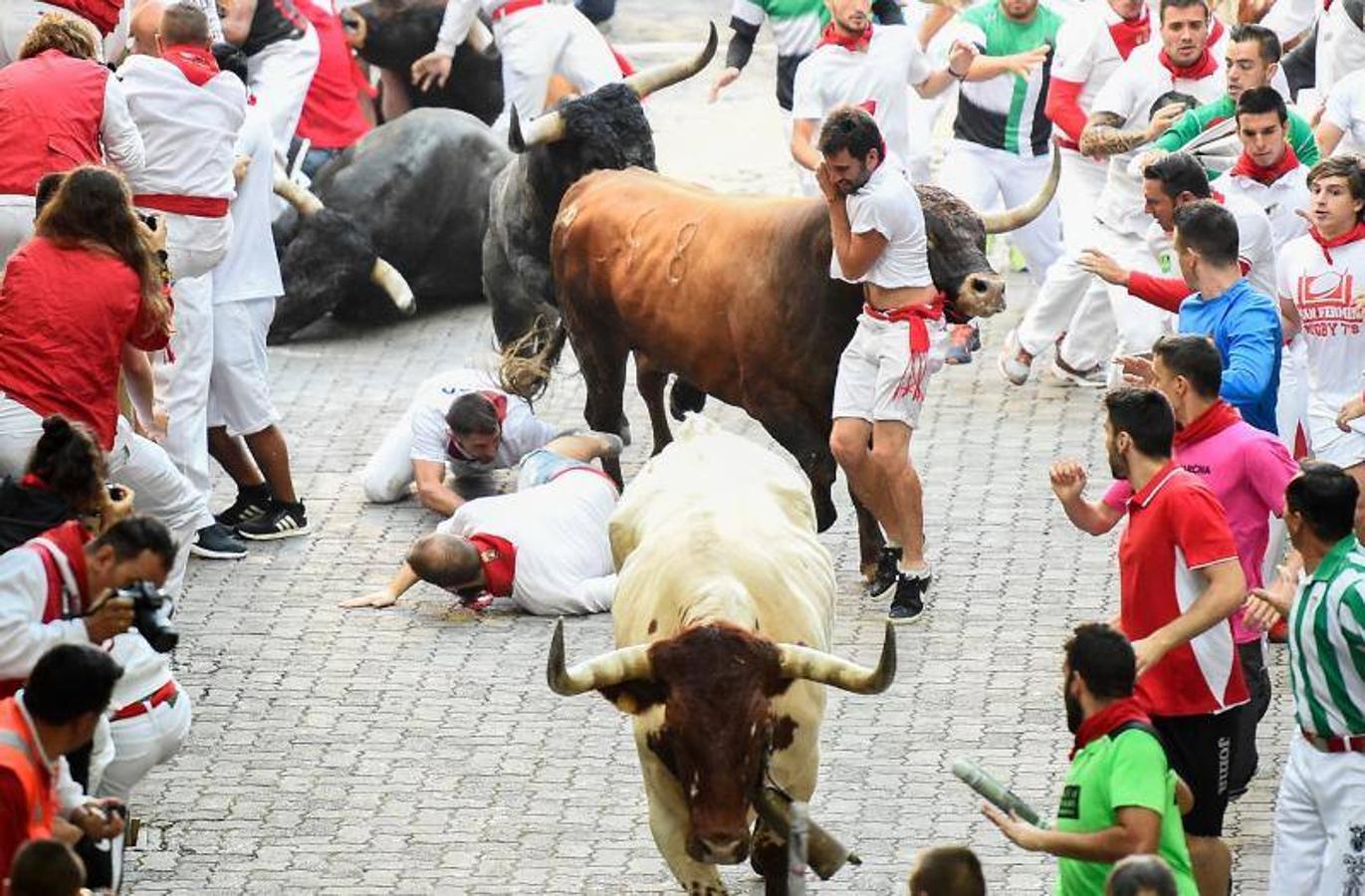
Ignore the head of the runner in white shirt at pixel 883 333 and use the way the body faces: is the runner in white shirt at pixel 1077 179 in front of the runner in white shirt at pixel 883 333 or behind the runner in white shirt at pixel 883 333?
behind

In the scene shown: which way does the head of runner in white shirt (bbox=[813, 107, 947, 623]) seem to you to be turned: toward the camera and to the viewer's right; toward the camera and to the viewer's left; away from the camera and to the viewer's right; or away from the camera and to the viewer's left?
toward the camera and to the viewer's left

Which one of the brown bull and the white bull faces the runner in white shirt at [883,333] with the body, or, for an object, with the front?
the brown bull

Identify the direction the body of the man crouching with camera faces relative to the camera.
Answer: to the viewer's right

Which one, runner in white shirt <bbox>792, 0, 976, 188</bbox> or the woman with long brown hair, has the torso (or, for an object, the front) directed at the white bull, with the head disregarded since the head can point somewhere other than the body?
the runner in white shirt

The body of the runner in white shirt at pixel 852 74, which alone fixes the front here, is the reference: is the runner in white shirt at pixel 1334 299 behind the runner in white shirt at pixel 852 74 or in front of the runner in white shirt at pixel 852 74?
in front

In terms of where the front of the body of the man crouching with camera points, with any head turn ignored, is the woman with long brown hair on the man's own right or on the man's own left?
on the man's own left

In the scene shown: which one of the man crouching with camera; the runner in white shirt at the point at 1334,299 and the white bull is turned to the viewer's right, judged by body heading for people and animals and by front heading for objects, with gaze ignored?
the man crouching with camera

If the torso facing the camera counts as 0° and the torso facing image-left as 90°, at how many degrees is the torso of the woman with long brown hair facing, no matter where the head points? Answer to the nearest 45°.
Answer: approximately 225°
